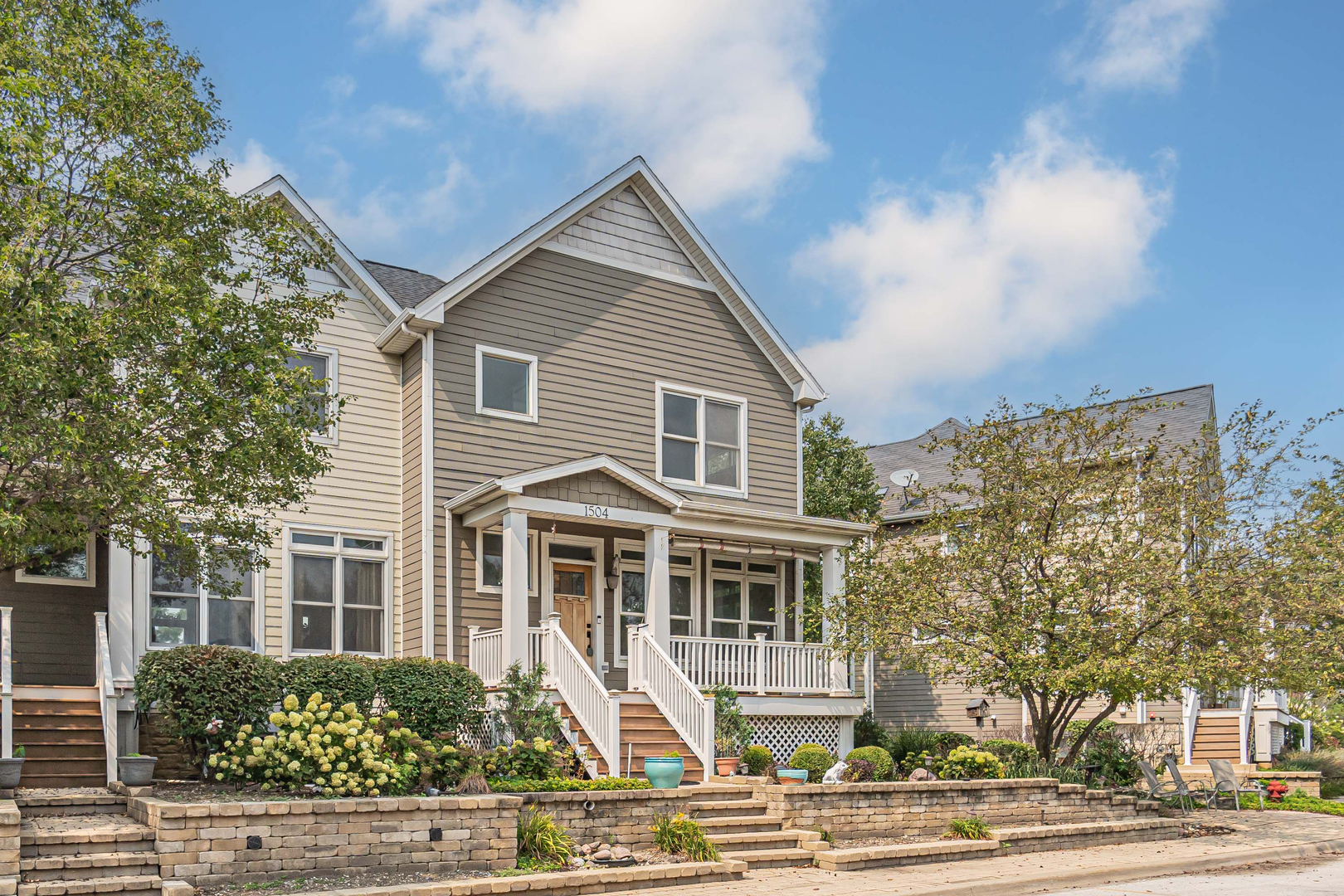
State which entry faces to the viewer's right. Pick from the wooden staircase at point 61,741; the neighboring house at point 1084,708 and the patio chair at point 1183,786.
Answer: the patio chair

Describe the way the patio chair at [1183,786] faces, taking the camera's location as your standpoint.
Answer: facing to the right of the viewer

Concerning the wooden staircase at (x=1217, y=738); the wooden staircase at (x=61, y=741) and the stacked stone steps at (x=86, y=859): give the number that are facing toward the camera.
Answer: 3

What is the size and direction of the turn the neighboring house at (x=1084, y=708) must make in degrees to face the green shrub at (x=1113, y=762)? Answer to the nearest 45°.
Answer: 0° — it already faces it

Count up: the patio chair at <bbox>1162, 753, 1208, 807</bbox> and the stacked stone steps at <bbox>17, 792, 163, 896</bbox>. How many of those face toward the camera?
1
